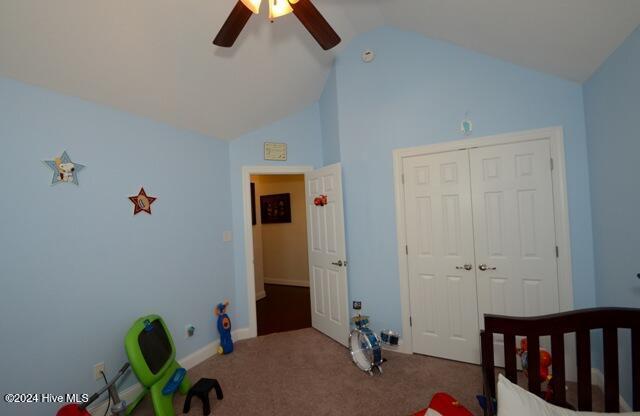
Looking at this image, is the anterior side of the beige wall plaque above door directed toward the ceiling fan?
yes

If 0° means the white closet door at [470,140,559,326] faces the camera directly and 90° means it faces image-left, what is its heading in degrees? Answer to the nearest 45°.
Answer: approximately 0°

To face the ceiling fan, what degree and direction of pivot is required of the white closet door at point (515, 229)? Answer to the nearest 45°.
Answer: approximately 45° to its right

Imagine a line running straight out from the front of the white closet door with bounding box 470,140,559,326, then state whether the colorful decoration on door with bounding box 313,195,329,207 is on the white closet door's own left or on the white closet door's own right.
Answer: on the white closet door's own right
